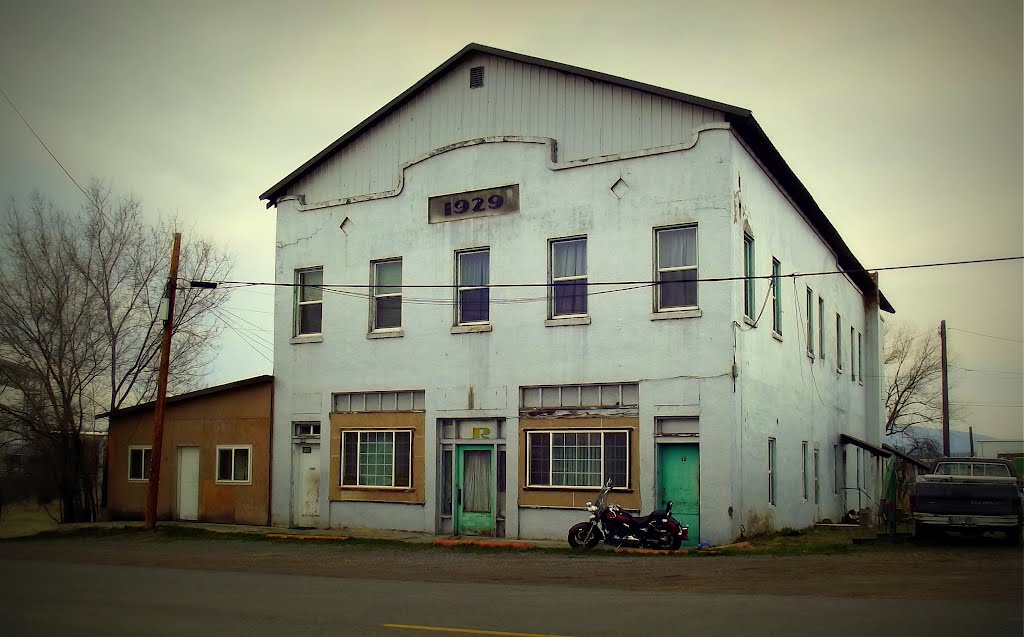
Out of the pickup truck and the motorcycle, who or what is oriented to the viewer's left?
the motorcycle

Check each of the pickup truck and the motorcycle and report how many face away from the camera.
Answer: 1

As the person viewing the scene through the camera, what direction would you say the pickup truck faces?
facing away from the viewer

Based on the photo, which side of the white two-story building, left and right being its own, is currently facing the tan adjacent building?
right

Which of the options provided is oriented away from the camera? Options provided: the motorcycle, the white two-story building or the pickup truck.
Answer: the pickup truck

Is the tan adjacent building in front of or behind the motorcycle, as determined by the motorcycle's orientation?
in front

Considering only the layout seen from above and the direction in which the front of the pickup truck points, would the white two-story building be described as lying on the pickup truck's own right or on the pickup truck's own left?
on the pickup truck's own left

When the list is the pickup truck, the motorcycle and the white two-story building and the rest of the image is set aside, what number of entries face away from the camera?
1

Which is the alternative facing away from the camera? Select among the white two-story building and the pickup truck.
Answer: the pickup truck

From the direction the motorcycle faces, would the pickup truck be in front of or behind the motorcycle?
behind

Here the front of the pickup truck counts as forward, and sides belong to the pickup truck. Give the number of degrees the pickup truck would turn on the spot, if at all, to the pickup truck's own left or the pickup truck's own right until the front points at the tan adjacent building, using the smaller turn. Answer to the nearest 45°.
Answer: approximately 90° to the pickup truck's own left

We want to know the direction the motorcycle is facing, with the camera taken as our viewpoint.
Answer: facing to the left of the viewer
